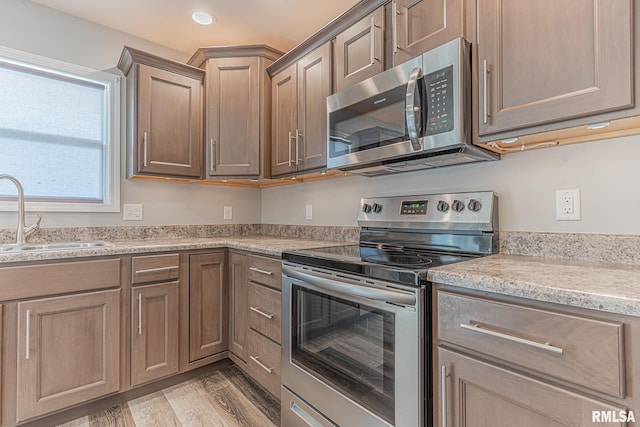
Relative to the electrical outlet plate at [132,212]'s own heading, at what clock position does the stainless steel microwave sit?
The stainless steel microwave is roughly at 11 o'clock from the electrical outlet plate.

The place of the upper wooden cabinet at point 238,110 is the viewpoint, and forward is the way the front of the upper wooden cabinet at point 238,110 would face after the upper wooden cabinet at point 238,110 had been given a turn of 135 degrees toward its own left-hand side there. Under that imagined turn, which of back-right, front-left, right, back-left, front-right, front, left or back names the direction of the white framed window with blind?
back-left

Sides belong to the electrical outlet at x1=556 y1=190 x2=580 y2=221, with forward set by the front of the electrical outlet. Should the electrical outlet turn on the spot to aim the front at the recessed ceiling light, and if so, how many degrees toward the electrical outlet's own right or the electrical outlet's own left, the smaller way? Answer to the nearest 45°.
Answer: approximately 90° to the electrical outlet's own right

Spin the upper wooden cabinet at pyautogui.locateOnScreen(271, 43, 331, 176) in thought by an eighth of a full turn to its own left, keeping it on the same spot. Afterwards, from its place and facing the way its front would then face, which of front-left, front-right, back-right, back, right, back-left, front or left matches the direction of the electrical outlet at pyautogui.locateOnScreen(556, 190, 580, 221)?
front-left

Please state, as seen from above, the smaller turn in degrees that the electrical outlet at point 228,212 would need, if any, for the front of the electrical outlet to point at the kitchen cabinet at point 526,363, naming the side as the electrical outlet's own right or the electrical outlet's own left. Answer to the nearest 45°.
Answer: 0° — it already faces it

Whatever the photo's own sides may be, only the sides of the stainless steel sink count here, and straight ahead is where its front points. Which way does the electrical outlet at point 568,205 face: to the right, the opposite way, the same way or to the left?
to the right

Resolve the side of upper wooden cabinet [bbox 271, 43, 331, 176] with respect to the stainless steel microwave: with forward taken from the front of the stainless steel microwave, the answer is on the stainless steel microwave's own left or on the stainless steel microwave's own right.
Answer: on the stainless steel microwave's own right

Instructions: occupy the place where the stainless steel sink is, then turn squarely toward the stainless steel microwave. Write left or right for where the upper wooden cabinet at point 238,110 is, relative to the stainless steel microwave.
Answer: left

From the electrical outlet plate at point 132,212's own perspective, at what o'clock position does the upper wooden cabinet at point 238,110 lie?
The upper wooden cabinet is roughly at 10 o'clock from the electrical outlet plate.
